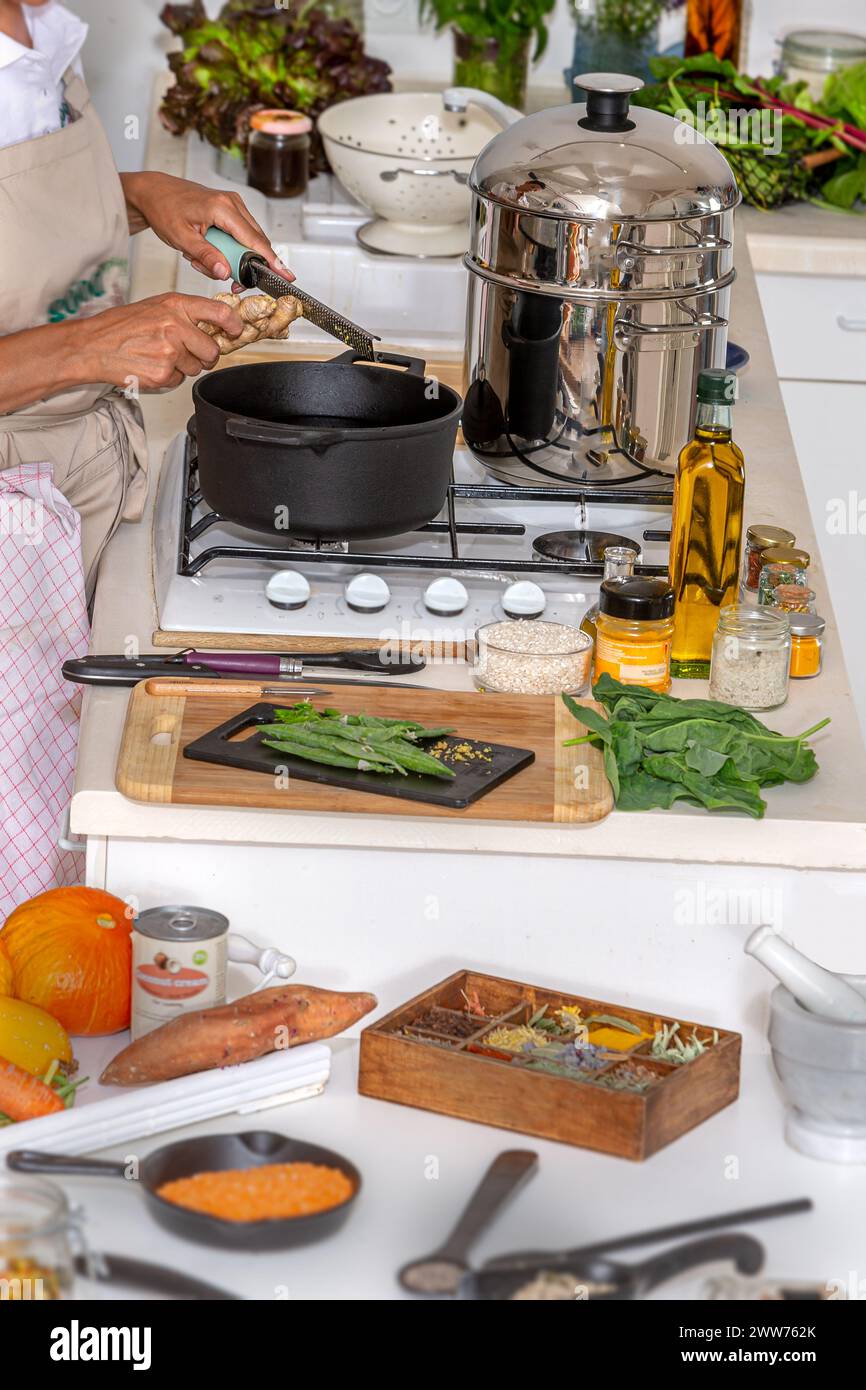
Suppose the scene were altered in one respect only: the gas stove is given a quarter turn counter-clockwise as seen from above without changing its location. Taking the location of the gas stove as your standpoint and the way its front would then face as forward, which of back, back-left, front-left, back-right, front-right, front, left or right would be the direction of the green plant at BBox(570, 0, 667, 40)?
left

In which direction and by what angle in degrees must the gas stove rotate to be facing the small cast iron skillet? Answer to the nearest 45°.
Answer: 0° — it already faces it

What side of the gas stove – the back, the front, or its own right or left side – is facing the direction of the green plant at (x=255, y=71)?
back

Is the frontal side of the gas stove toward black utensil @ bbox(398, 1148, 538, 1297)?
yes

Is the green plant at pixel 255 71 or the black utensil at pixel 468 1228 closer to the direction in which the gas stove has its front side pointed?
the black utensil

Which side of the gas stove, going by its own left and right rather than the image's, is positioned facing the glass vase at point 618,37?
back

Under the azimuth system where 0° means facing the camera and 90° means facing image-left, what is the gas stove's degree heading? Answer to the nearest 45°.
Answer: approximately 0°

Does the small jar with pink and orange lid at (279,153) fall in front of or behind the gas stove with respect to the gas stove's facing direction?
behind

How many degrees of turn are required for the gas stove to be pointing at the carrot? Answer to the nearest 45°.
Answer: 0° — it already faces it

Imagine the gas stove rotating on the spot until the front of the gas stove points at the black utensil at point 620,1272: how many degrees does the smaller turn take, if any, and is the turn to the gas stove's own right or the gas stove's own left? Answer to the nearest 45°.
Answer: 0° — it already faces it

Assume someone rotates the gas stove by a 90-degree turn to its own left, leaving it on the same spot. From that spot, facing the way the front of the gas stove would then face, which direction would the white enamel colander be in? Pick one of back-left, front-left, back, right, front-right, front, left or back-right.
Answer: left

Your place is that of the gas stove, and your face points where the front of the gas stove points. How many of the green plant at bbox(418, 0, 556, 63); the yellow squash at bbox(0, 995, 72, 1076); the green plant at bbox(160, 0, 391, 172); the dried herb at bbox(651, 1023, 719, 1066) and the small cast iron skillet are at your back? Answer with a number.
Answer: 2

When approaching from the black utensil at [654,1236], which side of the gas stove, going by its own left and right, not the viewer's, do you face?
front
